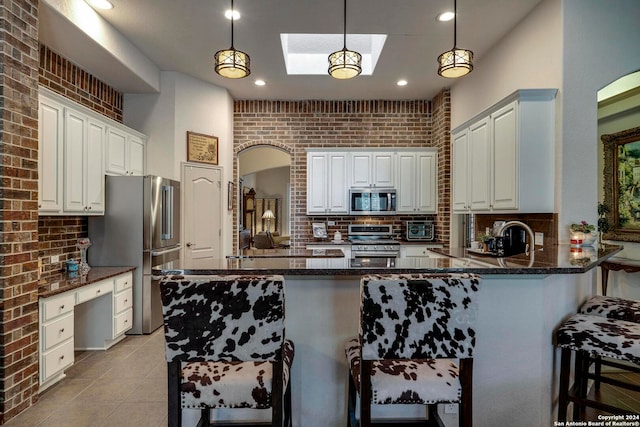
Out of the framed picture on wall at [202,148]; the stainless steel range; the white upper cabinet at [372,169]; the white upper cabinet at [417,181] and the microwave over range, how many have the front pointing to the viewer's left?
0

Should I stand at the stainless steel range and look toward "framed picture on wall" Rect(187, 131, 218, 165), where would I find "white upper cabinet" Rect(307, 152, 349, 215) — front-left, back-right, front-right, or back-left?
front-right

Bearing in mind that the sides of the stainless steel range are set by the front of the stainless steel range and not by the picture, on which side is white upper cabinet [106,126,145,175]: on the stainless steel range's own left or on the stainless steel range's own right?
on the stainless steel range's own right

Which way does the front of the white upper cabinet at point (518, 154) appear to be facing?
to the viewer's left

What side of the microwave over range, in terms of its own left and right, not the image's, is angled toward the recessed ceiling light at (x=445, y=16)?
front

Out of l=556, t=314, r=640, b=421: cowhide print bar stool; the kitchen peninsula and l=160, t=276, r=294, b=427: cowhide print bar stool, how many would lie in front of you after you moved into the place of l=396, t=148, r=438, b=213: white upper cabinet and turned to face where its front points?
3

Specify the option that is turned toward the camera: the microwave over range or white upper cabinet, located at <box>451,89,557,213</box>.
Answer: the microwave over range

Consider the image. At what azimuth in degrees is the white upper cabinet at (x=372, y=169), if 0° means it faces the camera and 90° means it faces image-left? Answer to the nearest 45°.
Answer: approximately 0°

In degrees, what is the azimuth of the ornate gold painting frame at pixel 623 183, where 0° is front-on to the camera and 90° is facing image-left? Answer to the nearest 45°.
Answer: approximately 45°

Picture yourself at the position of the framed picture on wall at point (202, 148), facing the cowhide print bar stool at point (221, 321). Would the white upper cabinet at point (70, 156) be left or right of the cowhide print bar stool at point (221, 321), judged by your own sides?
right

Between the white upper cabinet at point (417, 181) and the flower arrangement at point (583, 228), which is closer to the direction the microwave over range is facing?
the flower arrangement

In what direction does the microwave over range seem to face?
toward the camera

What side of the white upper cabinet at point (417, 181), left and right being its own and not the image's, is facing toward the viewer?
front

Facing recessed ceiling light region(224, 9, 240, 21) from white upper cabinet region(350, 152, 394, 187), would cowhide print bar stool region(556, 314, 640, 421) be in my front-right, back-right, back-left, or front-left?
front-left

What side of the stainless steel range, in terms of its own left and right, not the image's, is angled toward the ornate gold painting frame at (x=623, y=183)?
left

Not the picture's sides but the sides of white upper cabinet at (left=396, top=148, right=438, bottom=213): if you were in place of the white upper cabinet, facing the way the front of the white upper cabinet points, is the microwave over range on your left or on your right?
on your right

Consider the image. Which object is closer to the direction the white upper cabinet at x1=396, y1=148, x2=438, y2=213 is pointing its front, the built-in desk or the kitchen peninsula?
the kitchen peninsula

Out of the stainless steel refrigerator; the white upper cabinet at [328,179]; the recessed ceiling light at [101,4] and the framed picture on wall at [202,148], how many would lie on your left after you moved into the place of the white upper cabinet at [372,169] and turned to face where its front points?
0
